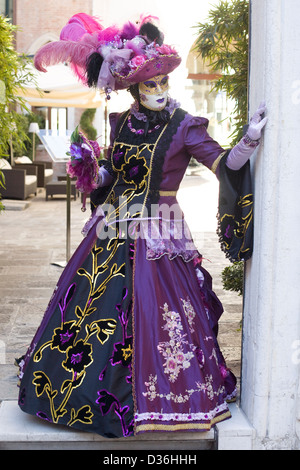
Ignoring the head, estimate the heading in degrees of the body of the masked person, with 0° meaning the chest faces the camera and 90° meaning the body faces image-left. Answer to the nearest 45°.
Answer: approximately 45°

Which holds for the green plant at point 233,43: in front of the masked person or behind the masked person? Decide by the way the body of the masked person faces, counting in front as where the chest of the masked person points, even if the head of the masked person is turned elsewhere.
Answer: behind

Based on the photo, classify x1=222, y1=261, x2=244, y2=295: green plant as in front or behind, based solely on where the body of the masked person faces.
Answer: behind

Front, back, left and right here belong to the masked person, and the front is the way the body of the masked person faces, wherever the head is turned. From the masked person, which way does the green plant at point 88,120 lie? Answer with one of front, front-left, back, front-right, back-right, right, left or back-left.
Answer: back-right

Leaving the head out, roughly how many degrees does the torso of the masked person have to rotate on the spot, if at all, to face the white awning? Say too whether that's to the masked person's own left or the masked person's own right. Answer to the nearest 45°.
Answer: approximately 135° to the masked person's own right
